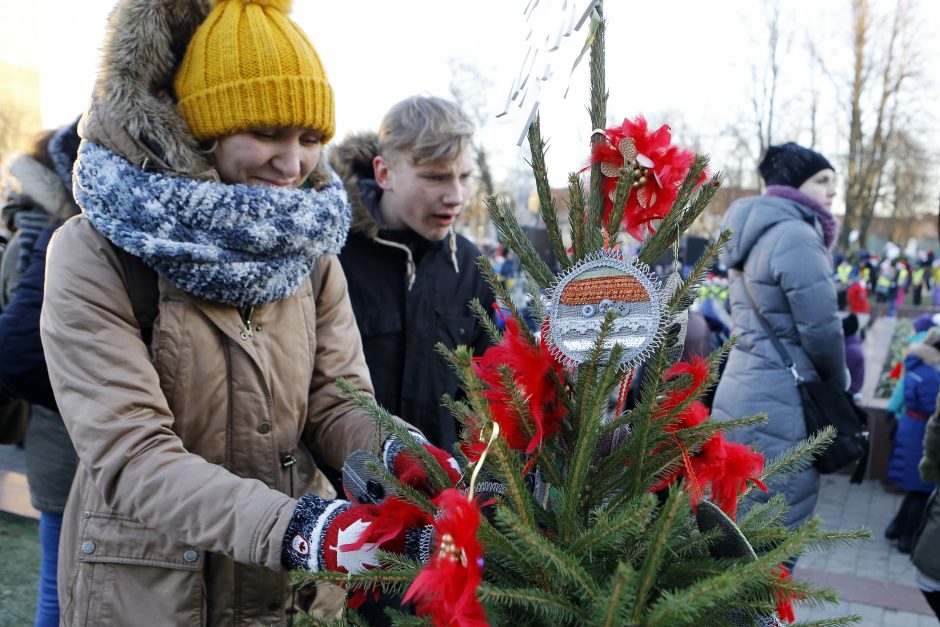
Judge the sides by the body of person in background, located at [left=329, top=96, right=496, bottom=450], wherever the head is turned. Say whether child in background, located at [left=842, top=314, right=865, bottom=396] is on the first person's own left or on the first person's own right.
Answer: on the first person's own left

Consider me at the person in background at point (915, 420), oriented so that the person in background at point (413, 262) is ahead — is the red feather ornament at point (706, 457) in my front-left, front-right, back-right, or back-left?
front-left

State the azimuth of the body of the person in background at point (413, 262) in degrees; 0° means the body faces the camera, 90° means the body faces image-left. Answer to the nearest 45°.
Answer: approximately 315°

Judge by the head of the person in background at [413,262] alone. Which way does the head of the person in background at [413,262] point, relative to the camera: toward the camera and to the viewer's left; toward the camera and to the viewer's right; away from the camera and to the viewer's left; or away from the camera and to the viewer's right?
toward the camera and to the viewer's right

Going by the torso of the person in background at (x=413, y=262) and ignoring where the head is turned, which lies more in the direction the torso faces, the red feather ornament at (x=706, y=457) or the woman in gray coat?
the red feather ornament

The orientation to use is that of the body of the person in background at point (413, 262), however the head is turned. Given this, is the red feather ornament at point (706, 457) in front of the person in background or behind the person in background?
in front

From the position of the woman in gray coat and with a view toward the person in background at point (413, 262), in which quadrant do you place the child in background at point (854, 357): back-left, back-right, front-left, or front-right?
back-right

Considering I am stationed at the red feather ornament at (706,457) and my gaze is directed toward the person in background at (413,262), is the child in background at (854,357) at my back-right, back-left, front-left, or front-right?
front-right

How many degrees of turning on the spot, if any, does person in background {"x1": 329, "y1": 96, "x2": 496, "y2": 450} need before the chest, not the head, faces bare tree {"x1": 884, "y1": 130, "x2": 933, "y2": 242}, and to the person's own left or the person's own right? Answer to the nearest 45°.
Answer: approximately 90° to the person's own left
